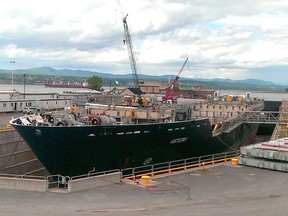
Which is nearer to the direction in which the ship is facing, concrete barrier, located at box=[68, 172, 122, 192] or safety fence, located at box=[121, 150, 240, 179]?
the concrete barrier

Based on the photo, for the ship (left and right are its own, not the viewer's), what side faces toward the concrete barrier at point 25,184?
front

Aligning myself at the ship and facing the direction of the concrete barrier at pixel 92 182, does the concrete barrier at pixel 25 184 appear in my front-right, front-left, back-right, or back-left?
front-right

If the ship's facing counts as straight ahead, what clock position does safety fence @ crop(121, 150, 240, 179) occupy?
The safety fence is roughly at 7 o'clock from the ship.

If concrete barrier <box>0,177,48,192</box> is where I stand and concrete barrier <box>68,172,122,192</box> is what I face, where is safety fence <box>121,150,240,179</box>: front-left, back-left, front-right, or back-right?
front-left

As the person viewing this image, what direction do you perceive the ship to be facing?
facing the viewer and to the left of the viewer

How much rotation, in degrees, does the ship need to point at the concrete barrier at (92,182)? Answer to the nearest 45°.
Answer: approximately 45° to its left
